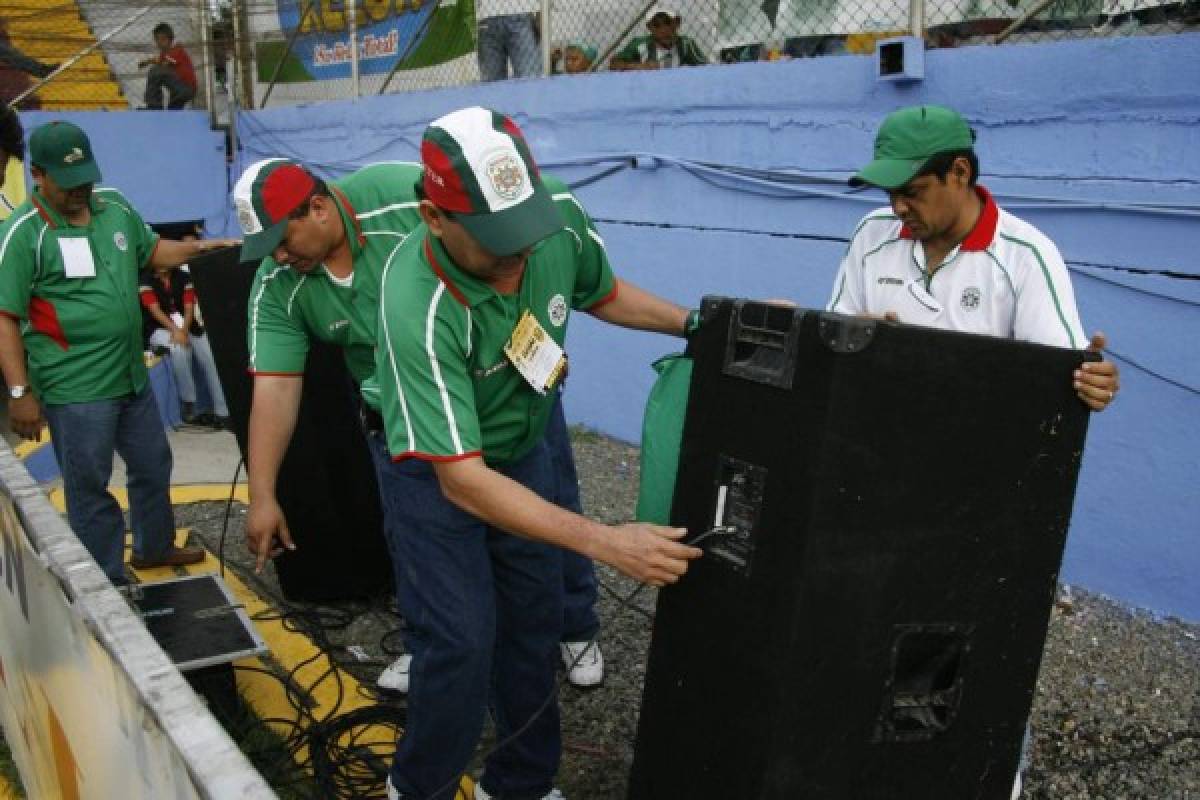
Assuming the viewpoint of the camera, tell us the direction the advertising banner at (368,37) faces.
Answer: facing the viewer

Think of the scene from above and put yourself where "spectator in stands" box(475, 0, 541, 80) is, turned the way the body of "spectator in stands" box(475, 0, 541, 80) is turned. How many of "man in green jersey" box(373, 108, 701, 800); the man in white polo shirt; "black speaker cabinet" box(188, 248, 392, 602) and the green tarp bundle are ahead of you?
4

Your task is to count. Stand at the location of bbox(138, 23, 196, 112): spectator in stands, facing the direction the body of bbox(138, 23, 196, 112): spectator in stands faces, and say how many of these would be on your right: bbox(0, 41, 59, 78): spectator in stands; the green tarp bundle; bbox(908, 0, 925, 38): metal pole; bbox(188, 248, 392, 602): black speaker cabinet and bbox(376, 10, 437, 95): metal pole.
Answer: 1

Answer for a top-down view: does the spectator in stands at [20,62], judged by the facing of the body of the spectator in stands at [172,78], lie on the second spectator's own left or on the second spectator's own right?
on the second spectator's own right

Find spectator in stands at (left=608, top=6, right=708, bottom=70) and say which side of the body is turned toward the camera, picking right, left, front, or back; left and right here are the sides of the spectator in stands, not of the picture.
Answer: front

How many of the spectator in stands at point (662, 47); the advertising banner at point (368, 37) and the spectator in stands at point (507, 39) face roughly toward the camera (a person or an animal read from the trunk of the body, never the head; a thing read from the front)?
3

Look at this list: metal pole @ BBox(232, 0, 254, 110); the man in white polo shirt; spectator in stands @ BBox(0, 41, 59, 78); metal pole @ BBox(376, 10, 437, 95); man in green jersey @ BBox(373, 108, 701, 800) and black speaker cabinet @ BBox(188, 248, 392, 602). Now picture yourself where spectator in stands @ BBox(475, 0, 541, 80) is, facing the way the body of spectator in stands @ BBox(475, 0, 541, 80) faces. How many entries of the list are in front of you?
3

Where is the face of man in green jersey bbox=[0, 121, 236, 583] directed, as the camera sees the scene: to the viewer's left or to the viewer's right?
to the viewer's right

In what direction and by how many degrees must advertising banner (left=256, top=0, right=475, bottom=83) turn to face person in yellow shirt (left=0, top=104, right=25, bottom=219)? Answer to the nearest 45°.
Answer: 0° — it already faces them

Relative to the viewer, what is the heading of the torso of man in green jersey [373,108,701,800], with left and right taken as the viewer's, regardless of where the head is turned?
facing the viewer and to the right of the viewer

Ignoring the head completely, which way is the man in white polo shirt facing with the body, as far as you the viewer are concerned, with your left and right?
facing the viewer and to the left of the viewer

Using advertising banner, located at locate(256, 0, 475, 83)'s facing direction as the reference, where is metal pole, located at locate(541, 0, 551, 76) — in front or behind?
in front

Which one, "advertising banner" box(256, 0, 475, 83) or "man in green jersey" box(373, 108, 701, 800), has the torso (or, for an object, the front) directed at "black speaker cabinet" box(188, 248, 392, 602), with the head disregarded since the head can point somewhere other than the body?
the advertising banner

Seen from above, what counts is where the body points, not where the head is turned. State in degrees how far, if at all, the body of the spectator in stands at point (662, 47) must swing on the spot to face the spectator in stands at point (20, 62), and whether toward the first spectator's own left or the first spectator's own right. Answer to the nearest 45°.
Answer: approximately 135° to the first spectator's own right
